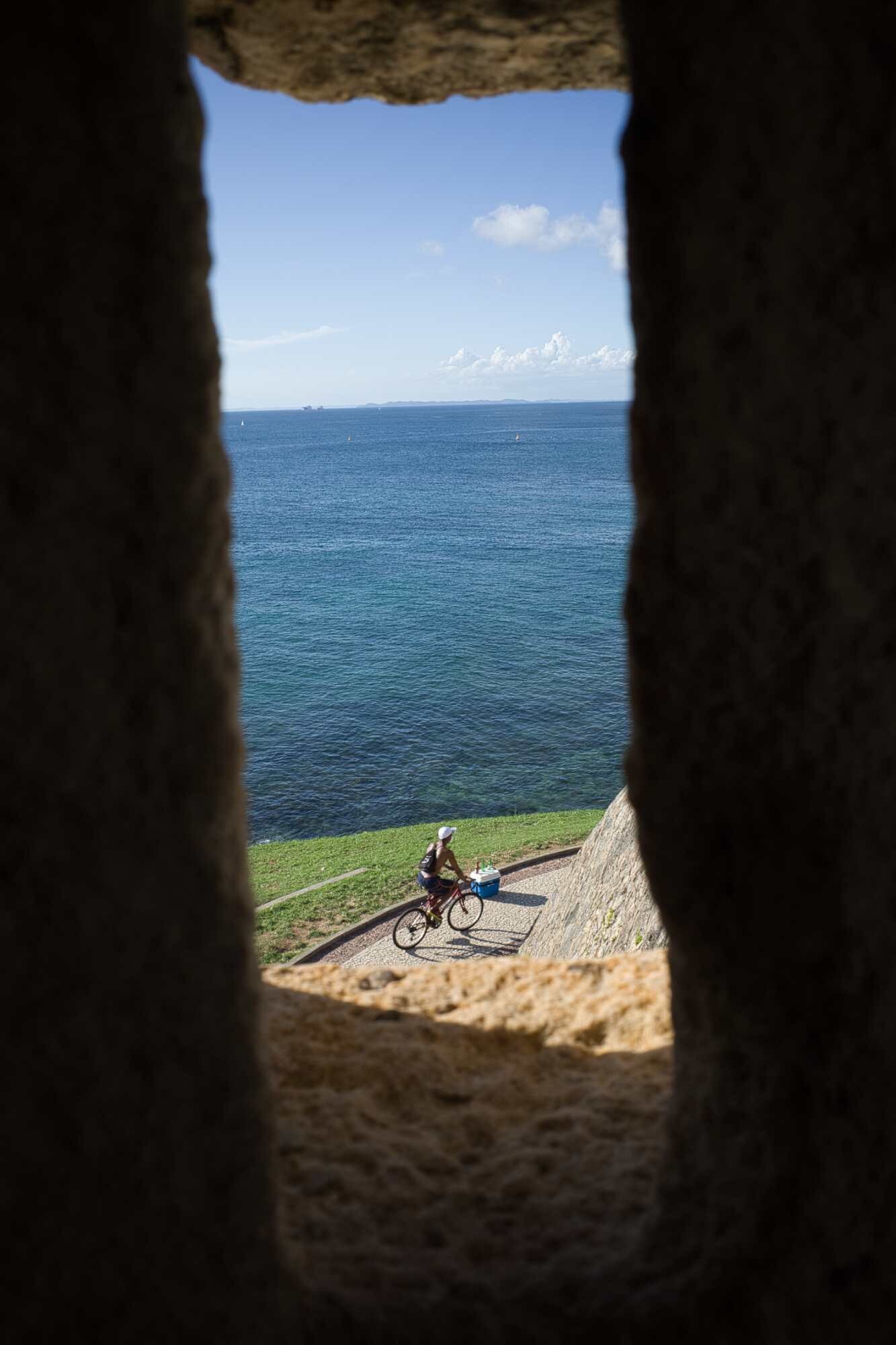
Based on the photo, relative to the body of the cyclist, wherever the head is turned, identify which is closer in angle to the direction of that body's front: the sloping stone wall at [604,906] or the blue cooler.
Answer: the blue cooler

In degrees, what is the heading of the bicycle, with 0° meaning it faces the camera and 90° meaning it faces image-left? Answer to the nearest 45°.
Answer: approximately 225°

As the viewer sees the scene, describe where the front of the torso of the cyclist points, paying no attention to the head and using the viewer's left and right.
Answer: facing away from the viewer and to the right of the viewer

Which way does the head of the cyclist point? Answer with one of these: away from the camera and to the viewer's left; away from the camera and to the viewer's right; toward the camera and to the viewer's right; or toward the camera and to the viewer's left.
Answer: away from the camera and to the viewer's right
